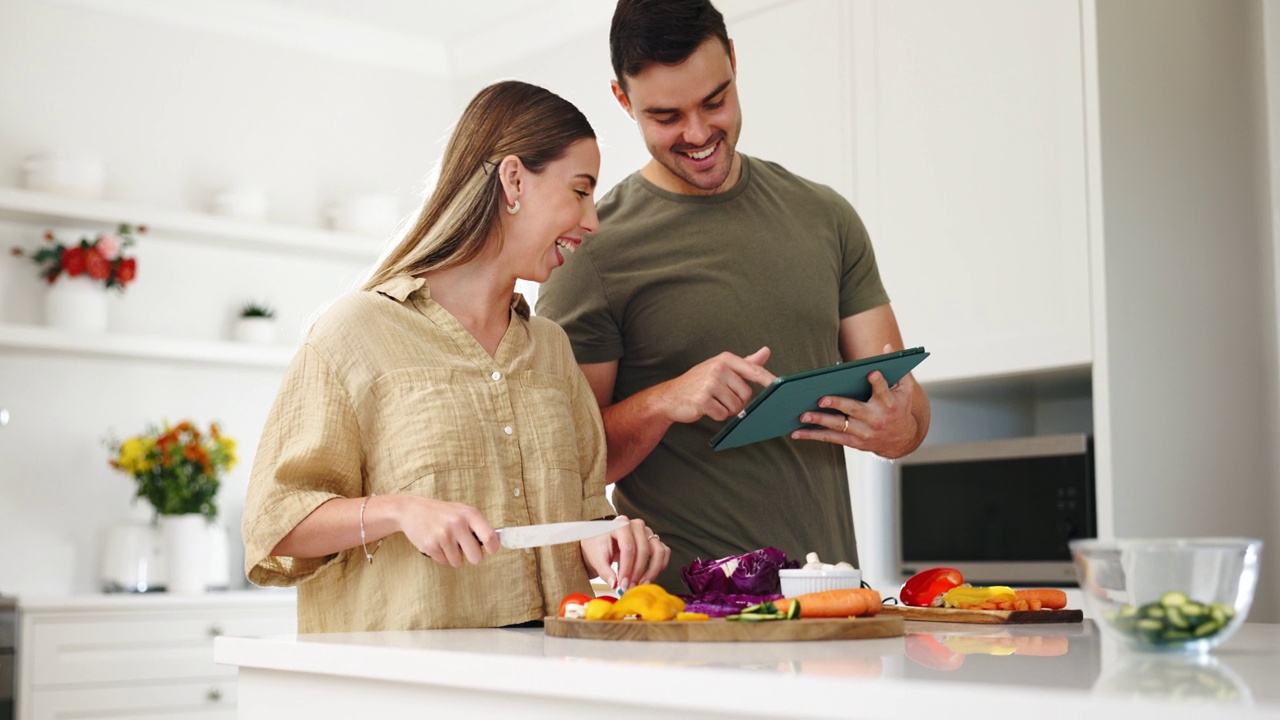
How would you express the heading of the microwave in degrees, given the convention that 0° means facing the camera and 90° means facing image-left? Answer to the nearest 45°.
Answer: approximately 45°

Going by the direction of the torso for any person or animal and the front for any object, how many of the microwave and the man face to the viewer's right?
0

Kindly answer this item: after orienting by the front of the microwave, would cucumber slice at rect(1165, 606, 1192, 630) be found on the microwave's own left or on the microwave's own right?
on the microwave's own left

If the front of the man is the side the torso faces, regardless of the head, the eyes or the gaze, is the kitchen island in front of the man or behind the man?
in front

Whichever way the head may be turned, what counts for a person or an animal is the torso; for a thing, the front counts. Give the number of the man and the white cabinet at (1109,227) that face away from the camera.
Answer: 0

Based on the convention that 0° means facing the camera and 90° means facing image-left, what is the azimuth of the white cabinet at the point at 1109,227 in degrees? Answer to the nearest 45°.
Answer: approximately 45°

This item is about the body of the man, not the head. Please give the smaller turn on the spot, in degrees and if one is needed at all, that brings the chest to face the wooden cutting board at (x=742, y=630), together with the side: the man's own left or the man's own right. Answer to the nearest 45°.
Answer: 0° — they already face it

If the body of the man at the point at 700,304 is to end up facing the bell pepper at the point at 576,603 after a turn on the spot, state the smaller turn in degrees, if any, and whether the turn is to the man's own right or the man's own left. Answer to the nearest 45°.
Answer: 0° — they already face it

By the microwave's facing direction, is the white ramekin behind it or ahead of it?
ahead

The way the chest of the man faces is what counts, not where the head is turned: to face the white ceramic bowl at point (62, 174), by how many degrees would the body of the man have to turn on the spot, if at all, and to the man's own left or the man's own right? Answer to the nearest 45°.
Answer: approximately 135° to the man's own right

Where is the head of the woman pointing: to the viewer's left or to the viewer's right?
to the viewer's right
